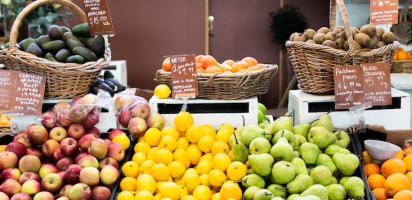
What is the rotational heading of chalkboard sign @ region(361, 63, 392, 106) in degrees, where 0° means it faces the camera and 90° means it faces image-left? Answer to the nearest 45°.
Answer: approximately 0°

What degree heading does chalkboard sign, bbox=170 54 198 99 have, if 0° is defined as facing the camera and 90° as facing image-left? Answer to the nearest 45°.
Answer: approximately 0°

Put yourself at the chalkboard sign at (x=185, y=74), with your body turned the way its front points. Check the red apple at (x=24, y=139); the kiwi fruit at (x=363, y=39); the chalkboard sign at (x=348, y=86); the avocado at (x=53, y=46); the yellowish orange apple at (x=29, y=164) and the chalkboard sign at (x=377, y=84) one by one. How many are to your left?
3

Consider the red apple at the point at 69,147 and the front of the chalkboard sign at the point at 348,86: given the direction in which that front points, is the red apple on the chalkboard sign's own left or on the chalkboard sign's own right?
on the chalkboard sign's own right

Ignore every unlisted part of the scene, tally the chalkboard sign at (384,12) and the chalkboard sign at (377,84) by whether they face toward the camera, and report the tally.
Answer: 2

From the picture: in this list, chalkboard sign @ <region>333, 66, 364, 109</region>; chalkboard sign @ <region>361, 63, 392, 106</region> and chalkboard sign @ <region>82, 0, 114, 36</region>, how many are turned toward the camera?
3

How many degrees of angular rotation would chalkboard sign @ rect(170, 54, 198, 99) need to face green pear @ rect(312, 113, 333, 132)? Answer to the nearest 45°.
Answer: approximately 90° to its left

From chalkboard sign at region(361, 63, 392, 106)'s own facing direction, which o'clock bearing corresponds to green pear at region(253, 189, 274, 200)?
The green pear is roughly at 1 o'clock from the chalkboard sign.

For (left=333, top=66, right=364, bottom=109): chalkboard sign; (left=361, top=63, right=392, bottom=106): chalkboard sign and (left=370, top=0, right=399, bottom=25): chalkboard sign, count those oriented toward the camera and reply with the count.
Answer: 3

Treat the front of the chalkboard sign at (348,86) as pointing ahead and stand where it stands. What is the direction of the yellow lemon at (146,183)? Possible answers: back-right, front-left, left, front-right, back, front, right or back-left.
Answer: front-right
